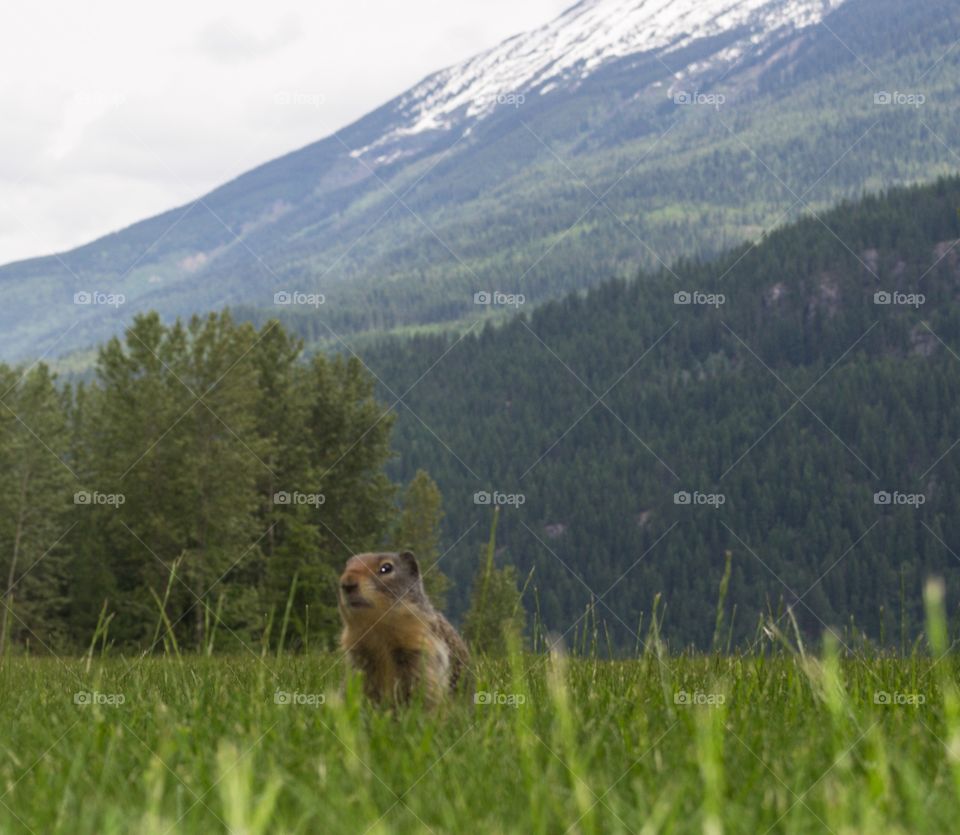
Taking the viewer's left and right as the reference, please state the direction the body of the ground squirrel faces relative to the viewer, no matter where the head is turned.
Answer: facing the viewer and to the left of the viewer
